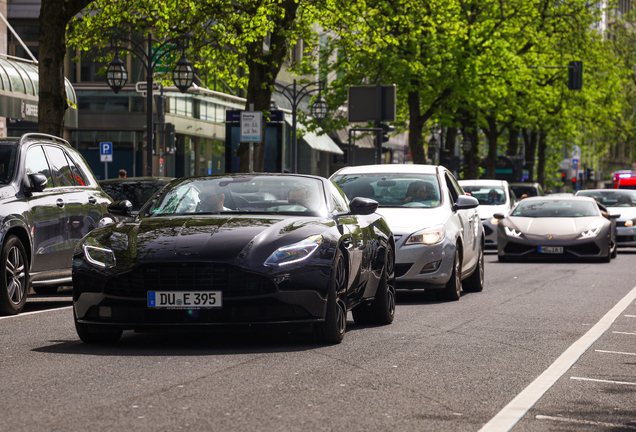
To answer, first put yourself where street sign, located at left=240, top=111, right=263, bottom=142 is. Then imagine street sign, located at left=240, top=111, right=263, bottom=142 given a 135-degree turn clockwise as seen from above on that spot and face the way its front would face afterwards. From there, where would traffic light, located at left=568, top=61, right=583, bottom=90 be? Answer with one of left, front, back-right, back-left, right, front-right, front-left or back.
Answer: right

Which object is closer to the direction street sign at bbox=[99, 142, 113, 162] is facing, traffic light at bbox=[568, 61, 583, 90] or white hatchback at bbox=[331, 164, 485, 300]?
the white hatchback

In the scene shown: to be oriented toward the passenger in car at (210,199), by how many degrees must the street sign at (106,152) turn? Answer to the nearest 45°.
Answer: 0° — it already faces them

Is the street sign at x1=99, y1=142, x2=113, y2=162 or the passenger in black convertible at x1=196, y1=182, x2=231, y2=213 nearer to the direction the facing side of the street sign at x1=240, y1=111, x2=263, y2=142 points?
the passenger in black convertible

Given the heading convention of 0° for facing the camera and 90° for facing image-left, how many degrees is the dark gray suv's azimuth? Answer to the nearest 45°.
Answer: approximately 45°

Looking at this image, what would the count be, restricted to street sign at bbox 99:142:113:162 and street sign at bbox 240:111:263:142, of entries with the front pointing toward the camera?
2

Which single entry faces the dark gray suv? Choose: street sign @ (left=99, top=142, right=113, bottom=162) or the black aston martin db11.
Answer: the street sign

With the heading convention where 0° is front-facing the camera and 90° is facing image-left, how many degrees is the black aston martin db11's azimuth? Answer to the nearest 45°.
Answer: approximately 45°
